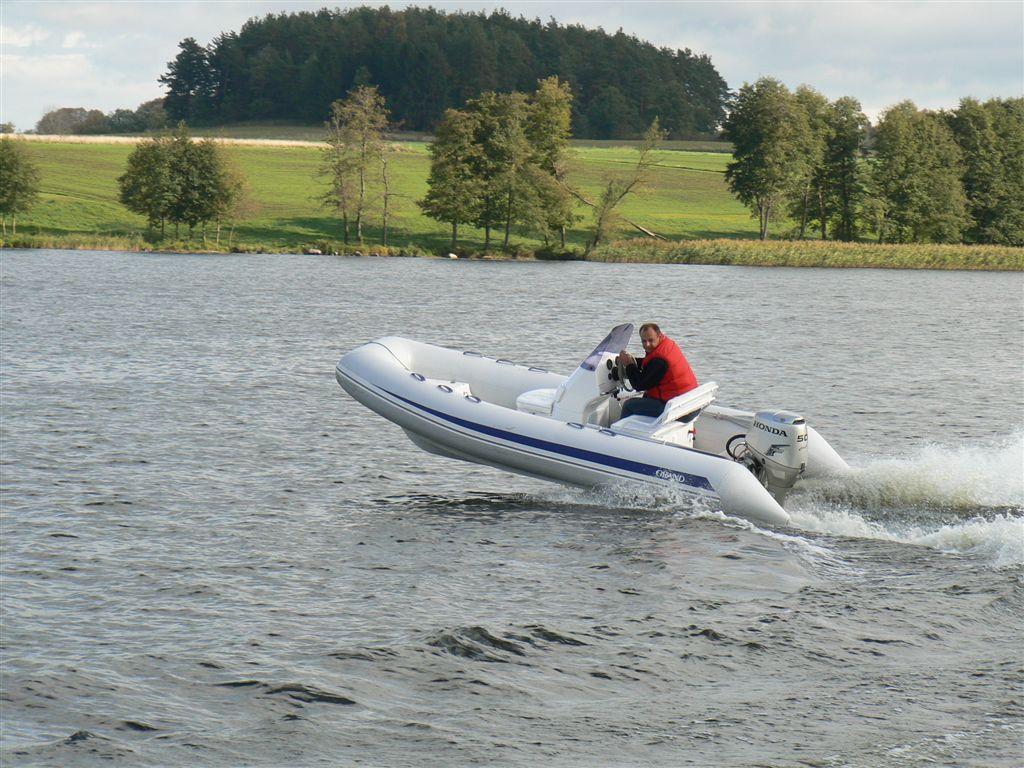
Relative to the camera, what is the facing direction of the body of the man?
to the viewer's left
